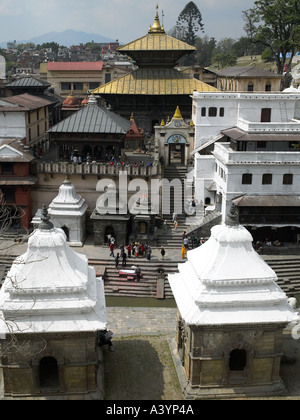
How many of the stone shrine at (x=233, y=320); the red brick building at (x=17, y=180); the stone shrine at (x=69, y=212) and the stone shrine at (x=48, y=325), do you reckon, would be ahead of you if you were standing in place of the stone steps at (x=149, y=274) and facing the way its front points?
2

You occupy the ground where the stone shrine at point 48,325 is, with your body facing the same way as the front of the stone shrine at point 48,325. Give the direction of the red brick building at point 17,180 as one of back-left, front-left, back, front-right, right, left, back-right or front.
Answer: back

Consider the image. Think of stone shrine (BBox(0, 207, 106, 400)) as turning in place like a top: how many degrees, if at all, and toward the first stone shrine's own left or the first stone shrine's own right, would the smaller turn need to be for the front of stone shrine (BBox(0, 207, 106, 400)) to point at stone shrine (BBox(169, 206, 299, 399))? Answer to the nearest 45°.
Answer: approximately 90° to the first stone shrine's own left

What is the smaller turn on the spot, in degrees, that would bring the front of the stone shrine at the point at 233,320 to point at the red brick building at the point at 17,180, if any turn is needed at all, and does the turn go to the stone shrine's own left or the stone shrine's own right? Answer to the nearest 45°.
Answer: approximately 135° to the stone shrine's own right

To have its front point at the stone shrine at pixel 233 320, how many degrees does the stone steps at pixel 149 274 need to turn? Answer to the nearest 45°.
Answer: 0° — it already faces it

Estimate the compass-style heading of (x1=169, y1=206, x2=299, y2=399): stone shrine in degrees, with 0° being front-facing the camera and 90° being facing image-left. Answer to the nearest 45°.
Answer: approximately 0°

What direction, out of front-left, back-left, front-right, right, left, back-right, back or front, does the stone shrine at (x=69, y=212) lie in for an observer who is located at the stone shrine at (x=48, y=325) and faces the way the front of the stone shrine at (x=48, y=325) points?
back

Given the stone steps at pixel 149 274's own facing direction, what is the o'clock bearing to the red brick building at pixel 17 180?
The red brick building is roughly at 4 o'clock from the stone steps.

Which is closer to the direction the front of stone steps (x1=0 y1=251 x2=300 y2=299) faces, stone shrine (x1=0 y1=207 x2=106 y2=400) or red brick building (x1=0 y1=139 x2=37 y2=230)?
the stone shrine

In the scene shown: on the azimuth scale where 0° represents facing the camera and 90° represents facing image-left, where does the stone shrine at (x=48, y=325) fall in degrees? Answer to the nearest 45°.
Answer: approximately 0°

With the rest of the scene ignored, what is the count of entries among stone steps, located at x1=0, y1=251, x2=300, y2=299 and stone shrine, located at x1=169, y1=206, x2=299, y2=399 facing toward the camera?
2
